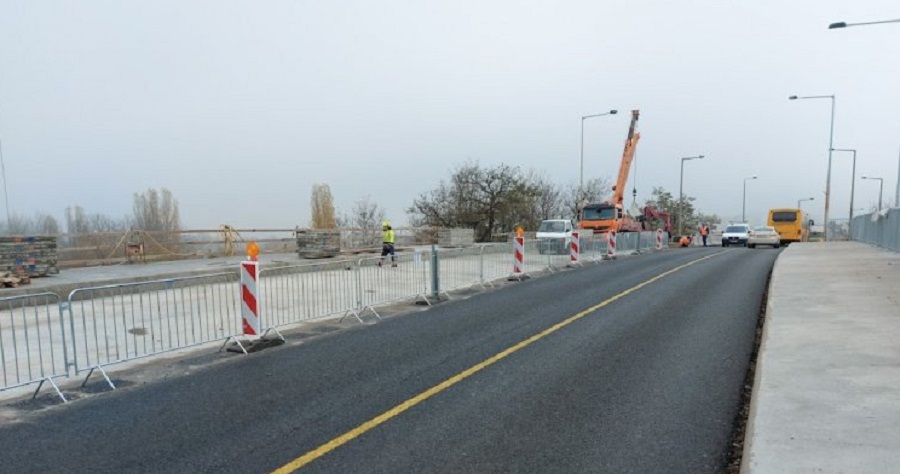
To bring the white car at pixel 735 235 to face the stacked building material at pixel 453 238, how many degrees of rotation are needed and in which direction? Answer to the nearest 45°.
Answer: approximately 45° to its right

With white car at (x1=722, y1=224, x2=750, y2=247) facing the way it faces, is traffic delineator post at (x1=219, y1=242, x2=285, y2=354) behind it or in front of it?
in front

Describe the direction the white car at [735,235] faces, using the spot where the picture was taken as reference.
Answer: facing the viewer
